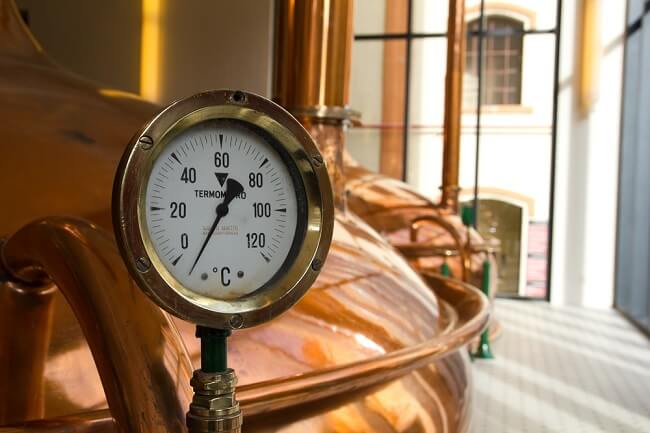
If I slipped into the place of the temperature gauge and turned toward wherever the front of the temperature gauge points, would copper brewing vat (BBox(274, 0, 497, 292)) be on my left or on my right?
on my left

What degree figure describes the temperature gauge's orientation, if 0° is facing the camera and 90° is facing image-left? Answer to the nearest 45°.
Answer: approximately 315°
